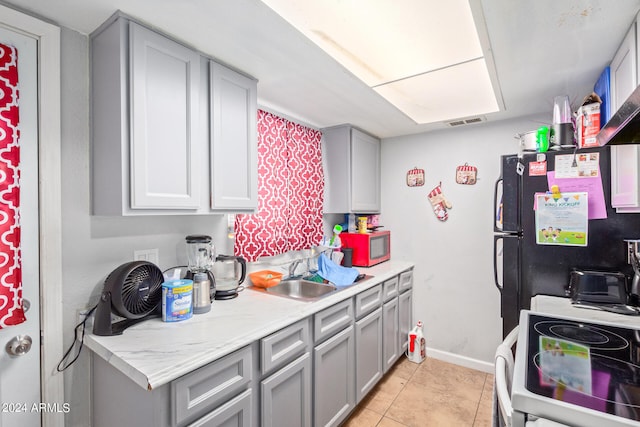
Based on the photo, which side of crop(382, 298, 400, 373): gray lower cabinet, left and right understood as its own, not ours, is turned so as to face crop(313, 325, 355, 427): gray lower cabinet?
right

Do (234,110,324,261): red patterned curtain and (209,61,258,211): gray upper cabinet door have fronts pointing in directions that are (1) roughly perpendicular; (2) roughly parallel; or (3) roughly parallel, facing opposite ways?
roughly parallel

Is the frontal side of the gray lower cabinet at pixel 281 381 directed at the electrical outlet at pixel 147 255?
no

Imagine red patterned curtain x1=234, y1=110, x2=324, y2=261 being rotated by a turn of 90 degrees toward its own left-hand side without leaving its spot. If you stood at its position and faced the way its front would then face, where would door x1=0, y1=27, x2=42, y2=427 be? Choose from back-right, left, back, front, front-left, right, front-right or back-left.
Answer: back

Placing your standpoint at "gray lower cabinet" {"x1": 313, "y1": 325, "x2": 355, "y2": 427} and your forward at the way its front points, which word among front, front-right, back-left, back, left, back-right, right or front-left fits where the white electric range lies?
front

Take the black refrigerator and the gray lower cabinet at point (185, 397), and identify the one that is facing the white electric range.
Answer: the gray lower cabinet

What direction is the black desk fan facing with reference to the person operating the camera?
facing the viewer and to the right of the viewer

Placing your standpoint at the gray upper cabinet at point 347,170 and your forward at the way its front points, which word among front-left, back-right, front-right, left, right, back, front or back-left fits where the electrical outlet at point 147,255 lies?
right

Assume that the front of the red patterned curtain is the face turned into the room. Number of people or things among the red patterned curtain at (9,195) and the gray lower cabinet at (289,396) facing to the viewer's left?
0

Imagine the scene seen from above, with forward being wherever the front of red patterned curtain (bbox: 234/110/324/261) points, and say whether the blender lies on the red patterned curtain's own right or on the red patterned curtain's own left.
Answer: on the red patterned curtain's own right

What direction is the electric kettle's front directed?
to the viewer's left

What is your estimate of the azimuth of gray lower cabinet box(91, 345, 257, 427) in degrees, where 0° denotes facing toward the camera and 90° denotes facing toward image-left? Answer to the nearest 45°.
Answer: approximately 315°
